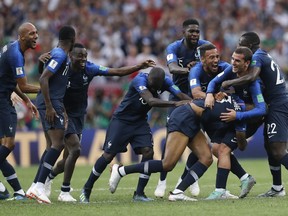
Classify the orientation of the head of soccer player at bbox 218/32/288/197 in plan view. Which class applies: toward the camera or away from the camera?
away from the camera

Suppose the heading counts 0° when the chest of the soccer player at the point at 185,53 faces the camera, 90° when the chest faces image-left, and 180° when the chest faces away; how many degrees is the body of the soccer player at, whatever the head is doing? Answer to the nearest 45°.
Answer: approximately 315°

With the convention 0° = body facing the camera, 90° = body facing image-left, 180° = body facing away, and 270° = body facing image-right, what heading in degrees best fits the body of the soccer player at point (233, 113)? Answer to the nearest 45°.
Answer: approximately 45°

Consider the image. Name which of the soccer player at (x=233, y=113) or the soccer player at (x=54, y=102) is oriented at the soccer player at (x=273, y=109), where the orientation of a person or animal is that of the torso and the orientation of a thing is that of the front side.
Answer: the soccer player at (x=54, y=102)

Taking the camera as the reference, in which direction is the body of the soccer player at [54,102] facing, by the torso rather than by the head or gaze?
to the viewer's right

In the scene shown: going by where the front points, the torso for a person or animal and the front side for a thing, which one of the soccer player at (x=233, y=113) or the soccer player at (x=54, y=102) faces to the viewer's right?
the soccer player at (x=54, y=102)

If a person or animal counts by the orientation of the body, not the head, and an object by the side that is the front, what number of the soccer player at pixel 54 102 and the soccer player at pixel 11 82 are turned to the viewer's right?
2

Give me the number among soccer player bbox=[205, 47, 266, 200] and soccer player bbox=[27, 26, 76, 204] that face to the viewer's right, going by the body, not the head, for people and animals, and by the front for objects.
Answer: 1

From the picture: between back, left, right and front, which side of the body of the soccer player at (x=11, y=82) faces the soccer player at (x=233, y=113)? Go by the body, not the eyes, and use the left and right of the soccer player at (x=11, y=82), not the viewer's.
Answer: front

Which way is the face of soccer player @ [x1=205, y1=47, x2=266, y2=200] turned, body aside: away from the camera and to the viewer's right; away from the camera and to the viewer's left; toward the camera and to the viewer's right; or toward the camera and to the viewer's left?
toward the camera and to the viewer's left

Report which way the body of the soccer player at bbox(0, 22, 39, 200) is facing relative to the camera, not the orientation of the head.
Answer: to the viewer's right

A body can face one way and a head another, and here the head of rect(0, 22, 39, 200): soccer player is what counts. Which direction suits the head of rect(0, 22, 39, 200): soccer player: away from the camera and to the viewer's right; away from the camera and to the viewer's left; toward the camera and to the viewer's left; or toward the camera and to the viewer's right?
toward the camera and to the viewer's right

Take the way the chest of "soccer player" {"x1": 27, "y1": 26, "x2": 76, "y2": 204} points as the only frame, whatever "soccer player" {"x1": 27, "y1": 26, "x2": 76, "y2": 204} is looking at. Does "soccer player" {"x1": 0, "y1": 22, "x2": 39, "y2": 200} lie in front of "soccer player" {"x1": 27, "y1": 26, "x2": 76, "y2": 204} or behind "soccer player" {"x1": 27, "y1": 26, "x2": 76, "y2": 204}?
behind
